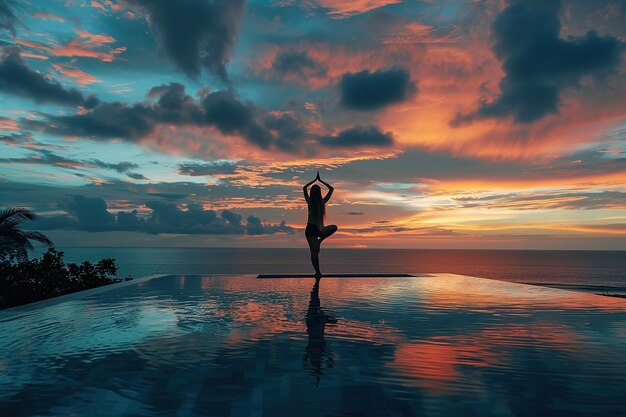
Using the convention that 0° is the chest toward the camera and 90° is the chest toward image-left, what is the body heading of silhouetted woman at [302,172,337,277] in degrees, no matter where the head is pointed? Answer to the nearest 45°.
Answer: approximately 180°

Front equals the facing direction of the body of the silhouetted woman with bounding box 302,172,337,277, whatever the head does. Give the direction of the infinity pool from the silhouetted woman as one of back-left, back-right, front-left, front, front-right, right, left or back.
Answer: back

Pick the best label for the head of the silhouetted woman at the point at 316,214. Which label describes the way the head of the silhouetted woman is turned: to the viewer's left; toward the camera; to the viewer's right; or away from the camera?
away from the camera
